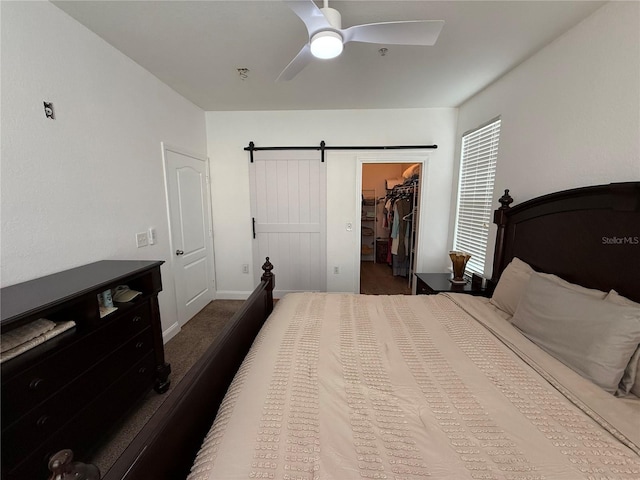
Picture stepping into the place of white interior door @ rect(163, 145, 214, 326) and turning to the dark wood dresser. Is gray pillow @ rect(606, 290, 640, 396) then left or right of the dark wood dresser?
left

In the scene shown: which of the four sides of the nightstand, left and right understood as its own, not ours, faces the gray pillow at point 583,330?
left

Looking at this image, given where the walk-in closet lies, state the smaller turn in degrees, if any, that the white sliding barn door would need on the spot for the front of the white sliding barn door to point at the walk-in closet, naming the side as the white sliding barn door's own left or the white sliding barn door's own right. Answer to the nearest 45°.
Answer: approximately 135° to the white sliding barn door's own left

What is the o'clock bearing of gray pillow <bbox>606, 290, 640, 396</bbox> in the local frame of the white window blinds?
The gray pillow is roughly at 10 o'clock from the white window blinds.

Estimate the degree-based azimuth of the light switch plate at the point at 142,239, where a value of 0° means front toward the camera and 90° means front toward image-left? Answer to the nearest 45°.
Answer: approximately 315°

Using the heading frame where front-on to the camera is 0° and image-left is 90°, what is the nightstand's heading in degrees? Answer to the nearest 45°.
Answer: approximately 45°

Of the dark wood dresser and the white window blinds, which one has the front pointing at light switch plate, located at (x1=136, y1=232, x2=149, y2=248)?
the white window blinds

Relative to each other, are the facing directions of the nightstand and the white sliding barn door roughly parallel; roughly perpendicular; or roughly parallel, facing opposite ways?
roughly perpendicular
